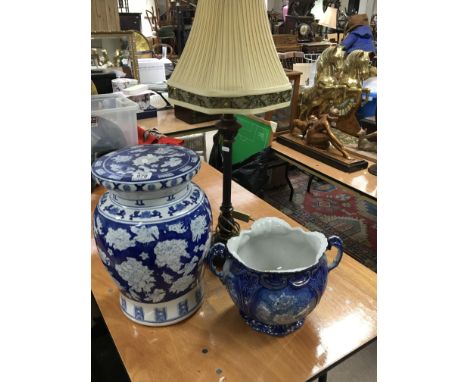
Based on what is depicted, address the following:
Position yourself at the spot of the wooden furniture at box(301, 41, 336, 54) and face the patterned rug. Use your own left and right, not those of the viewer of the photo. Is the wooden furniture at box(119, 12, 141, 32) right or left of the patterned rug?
right

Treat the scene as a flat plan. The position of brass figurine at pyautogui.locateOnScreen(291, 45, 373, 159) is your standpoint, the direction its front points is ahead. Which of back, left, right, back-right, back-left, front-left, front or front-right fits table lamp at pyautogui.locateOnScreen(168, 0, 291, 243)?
front-right

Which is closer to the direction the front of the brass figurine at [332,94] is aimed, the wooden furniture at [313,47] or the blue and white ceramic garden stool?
the blue and white ceramic garden stool
